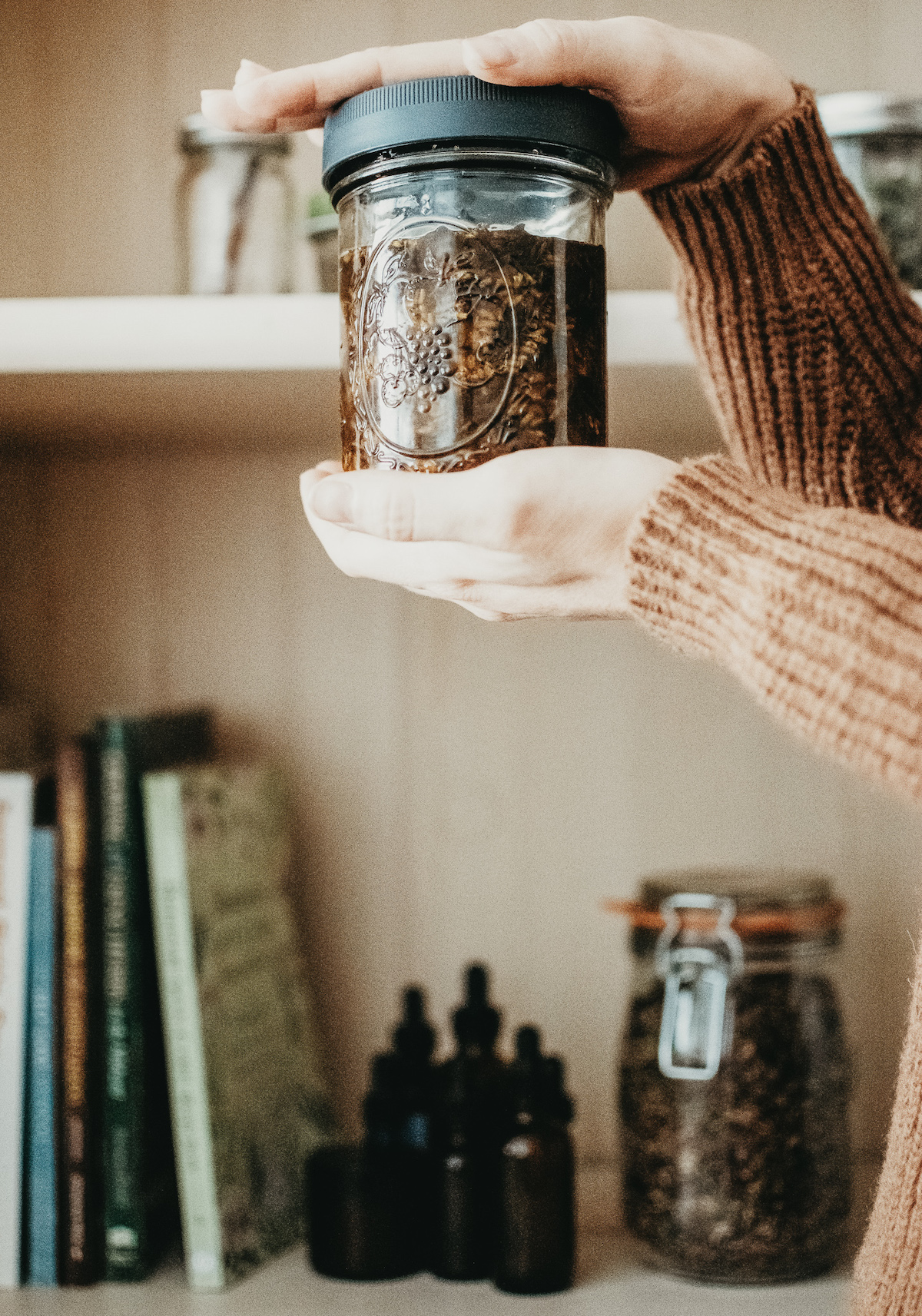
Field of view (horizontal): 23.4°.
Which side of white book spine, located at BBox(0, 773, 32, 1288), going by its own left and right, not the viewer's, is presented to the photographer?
front

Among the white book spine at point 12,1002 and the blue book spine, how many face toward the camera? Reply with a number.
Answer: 2

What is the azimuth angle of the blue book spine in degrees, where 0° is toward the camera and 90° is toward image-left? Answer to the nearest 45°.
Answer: approximately 0°

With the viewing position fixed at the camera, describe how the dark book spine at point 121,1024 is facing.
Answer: facing the viewer

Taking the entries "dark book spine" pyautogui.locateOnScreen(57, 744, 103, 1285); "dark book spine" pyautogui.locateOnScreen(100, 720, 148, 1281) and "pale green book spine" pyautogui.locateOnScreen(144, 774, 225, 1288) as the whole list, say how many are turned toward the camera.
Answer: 3

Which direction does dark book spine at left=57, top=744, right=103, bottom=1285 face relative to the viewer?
toward the camera
